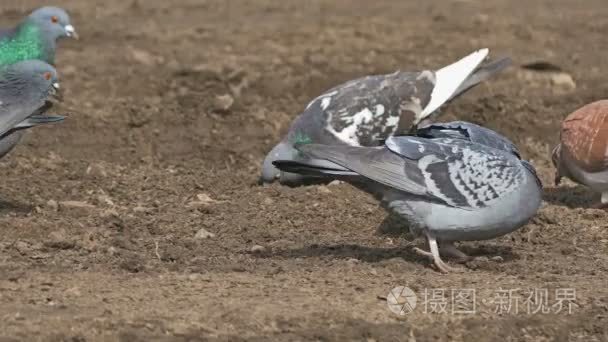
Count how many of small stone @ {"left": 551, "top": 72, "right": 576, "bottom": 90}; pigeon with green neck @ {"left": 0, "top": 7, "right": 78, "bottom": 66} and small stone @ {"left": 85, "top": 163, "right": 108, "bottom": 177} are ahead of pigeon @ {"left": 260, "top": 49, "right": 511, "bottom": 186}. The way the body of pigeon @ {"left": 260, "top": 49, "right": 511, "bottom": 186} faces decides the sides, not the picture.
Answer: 2

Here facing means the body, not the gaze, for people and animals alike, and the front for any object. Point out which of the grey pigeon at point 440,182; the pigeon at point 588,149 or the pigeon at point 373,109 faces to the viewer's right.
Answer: the grey pigeon

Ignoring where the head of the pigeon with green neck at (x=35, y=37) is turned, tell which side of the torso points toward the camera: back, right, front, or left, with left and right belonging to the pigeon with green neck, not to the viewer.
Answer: right

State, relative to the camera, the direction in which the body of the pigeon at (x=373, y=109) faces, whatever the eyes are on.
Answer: to the viewer's left

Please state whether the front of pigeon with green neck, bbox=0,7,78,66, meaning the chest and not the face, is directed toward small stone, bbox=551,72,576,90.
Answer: yes

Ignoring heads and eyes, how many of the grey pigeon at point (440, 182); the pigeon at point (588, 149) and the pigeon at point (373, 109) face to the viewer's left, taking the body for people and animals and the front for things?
2

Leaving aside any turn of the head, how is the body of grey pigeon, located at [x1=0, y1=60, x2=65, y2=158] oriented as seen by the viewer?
to the viewer's right

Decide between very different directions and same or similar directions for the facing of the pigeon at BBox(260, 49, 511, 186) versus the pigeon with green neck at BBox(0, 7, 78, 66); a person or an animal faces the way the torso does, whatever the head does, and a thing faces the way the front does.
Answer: very different directions

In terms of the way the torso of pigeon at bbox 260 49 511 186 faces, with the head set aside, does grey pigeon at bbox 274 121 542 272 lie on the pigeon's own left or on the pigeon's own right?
on the pigeon's own left

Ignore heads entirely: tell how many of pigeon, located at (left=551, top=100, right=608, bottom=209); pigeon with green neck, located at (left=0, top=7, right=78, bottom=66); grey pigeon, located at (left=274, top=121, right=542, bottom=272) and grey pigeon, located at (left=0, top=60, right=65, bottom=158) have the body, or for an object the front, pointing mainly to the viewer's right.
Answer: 3

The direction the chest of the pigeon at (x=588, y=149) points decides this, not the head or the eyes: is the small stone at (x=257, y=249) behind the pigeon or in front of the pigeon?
in front

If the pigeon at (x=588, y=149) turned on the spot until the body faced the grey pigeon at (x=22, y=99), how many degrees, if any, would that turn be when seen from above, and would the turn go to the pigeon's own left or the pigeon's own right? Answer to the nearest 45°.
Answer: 0° — it already faces it

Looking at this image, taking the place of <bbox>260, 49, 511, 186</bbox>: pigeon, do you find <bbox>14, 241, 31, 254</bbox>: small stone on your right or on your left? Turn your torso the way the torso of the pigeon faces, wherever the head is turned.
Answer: on your left

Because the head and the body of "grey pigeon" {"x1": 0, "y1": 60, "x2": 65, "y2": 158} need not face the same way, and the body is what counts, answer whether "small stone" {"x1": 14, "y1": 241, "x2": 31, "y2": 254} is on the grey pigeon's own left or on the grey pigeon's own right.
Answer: on the grey pigeon's own right

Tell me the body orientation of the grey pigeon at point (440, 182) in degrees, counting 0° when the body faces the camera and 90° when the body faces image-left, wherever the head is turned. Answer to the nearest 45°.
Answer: approximately 270°

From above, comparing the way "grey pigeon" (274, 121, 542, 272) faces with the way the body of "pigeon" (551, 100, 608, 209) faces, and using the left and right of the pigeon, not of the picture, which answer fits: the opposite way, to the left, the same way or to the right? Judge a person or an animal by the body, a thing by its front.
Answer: the opposite way

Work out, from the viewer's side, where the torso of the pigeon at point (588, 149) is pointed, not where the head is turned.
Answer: to the viewer's left
